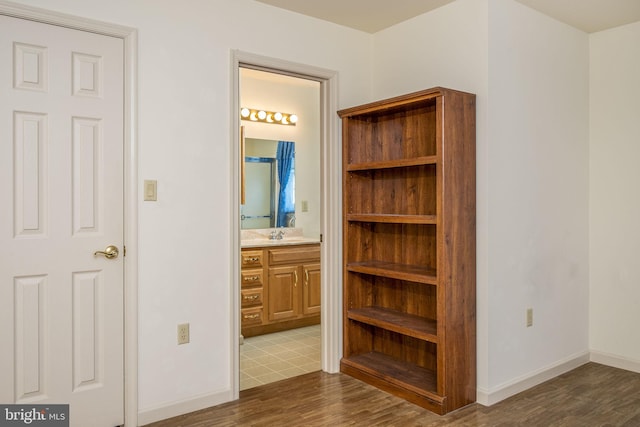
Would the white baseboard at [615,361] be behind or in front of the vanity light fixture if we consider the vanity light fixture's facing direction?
in front

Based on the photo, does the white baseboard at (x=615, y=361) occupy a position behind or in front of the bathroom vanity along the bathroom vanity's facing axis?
in front

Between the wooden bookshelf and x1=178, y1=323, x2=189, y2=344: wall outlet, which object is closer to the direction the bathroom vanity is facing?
the wooden bookshelf

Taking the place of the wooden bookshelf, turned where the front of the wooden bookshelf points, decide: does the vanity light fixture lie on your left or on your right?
on your right

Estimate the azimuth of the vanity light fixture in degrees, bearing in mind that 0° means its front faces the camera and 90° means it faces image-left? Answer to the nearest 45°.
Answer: approximately 315°

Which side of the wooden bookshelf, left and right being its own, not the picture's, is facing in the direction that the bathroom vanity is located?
right

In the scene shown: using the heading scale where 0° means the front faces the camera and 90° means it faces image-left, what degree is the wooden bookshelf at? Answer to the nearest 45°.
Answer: approximately 45°

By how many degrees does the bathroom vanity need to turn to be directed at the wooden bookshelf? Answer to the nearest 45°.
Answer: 0° — it already faces it

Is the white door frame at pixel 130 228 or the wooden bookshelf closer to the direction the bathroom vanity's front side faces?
the wooden bookshelf
